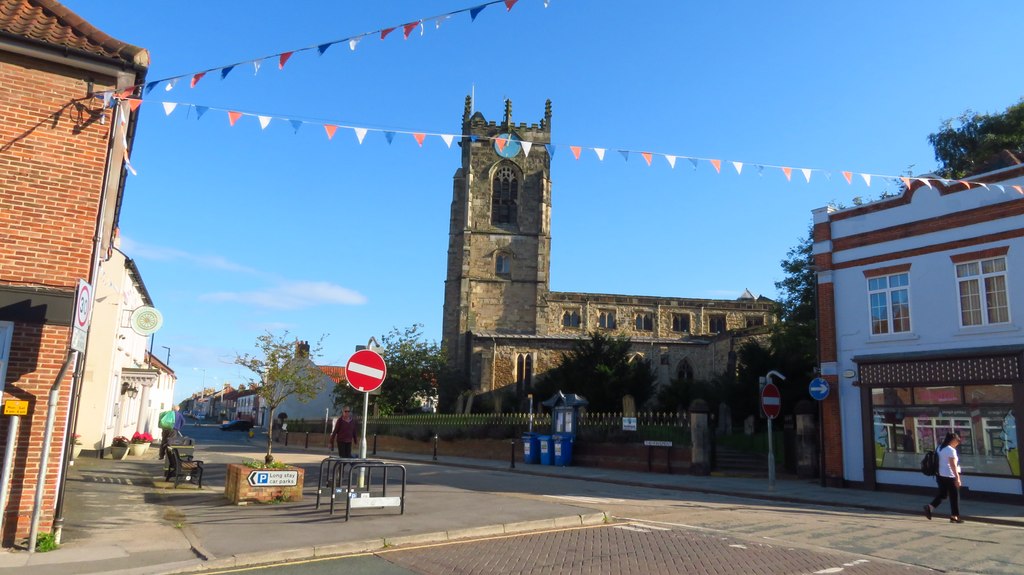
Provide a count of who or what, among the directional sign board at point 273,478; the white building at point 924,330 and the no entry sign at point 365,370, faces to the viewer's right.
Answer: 0

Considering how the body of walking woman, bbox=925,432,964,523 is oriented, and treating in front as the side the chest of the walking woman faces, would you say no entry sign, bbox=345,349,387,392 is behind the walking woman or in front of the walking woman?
behind

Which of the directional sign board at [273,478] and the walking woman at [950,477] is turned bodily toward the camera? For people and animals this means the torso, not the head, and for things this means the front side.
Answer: the directional sign board

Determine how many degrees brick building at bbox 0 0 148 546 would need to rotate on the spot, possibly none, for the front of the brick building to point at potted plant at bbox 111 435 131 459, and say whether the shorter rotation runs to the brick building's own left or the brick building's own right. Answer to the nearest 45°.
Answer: approximately 135° to the brick building's own left

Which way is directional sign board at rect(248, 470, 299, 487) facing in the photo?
toward the camera

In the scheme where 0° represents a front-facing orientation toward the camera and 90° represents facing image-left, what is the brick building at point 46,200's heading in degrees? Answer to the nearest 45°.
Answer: approximately 315°

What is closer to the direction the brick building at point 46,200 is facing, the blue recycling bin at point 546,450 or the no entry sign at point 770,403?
the no entry sign

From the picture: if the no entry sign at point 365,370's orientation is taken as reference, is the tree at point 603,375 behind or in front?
behind

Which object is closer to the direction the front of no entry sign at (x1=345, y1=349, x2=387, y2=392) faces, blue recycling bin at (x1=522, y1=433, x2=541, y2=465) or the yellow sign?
the yellow sign

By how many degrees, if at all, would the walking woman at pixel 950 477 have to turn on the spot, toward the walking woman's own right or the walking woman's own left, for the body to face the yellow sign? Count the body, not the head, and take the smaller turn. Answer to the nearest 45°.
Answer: approximately 135° to the walking woman's own right

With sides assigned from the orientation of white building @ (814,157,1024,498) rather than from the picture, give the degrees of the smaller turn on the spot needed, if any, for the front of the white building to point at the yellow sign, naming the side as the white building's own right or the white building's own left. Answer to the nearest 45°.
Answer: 0° — it already faces it

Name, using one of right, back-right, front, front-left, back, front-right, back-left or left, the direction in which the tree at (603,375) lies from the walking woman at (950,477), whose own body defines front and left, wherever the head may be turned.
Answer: back-left

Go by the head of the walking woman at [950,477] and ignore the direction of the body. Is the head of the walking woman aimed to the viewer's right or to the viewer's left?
to the viewer's right

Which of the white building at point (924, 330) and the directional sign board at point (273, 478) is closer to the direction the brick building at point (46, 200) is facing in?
the white building

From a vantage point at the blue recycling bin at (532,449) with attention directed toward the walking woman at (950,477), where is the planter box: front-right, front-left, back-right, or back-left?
front-right

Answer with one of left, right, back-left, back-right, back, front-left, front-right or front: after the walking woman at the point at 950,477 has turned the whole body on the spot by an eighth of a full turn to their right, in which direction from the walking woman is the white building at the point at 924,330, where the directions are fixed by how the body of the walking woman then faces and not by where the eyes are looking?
back-left

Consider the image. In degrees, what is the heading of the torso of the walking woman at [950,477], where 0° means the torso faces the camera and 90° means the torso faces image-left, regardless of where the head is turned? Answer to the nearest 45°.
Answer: approximately 270°
